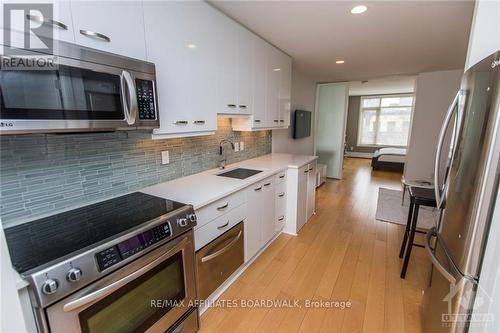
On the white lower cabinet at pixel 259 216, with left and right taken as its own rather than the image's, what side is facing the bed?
left

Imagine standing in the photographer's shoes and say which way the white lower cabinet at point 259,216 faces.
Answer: facing the viewer and to the right of the viewer

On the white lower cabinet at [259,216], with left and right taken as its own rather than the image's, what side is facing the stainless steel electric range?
right

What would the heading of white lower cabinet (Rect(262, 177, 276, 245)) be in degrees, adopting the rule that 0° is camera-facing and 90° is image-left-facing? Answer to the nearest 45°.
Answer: approximately 315°

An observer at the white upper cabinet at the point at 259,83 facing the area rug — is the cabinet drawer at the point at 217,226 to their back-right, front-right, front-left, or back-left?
back-right

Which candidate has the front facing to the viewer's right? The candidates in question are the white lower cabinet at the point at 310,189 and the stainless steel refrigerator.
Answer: the white lower cabinet

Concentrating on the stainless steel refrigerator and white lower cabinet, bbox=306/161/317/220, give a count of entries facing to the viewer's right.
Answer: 1

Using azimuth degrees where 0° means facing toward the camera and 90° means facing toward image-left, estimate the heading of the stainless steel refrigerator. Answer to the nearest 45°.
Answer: approximately 45°

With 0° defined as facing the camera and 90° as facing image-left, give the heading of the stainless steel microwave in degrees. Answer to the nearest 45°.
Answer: approximately 315°

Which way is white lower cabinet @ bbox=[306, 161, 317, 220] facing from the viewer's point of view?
to the viewer's right

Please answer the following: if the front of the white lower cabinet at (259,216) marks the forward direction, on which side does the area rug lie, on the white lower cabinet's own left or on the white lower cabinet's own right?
on the white lower cabinet's own left
